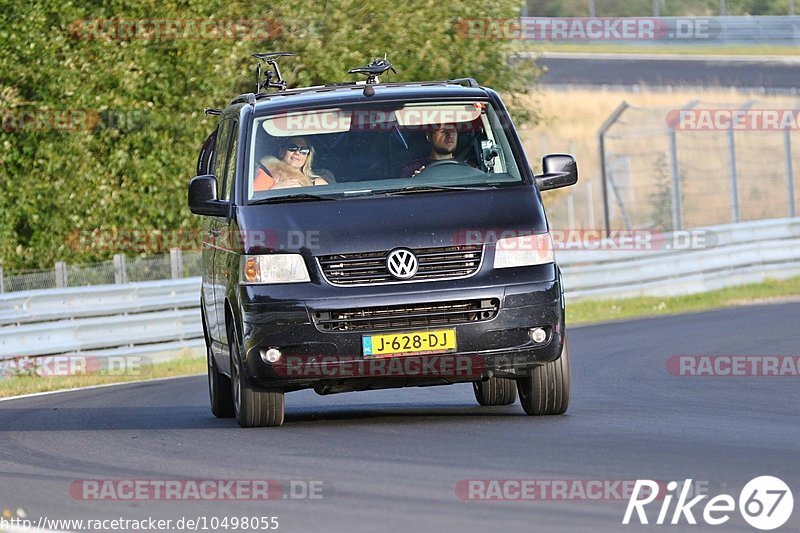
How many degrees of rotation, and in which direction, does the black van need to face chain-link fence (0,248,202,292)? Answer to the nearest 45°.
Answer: approximately 180°

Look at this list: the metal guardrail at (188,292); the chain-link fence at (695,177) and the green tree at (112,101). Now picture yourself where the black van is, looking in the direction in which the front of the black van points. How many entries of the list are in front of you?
0

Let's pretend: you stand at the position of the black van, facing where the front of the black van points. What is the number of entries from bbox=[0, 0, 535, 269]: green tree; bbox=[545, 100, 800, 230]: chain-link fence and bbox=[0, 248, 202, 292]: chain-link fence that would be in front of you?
0

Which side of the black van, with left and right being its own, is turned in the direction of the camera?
front

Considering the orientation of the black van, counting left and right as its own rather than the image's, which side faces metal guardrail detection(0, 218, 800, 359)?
back

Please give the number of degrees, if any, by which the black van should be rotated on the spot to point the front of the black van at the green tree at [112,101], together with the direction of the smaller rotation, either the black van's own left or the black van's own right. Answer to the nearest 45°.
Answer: approximately 180°

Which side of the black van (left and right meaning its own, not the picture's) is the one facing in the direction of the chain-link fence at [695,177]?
back
